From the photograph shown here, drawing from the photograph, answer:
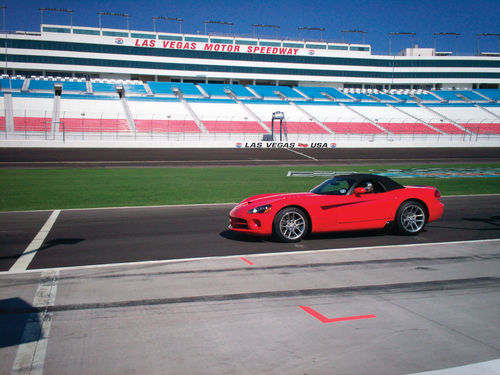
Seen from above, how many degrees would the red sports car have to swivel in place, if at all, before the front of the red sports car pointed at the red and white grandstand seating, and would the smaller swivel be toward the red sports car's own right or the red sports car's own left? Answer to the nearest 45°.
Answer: approximately 90° to the red sports car's own right

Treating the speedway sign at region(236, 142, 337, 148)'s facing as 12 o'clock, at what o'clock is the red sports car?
The red sports car is roughly at 12 o'clock from the speedway sign.

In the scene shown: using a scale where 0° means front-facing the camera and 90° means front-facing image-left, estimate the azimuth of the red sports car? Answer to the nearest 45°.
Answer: approximately 45°

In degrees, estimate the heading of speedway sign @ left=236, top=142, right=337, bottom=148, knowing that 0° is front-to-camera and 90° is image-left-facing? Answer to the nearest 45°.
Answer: approximately 0°

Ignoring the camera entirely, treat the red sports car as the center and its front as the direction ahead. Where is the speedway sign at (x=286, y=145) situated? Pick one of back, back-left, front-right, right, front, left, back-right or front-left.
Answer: back-right
